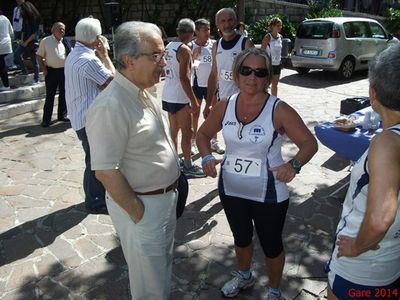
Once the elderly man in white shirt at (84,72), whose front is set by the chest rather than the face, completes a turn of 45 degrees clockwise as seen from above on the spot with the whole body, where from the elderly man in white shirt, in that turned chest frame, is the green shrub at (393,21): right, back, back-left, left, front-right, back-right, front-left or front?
front-left

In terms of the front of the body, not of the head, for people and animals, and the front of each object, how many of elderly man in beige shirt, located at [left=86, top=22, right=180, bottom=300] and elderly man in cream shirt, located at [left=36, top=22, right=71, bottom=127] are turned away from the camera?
0

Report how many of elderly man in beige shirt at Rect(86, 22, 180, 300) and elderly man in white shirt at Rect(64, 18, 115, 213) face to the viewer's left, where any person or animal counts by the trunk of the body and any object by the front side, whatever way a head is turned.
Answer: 0

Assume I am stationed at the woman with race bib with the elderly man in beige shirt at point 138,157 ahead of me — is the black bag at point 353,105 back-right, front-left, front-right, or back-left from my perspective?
back-right

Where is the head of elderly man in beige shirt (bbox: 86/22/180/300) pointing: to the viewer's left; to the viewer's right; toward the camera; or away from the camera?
to the viewer's right

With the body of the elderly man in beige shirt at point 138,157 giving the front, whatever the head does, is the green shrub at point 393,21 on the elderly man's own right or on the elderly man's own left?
on the elderly man's own left

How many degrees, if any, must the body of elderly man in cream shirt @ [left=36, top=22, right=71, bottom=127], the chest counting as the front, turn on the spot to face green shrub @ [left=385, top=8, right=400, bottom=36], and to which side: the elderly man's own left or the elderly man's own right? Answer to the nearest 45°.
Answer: approximately 90° to the elderly man's own left

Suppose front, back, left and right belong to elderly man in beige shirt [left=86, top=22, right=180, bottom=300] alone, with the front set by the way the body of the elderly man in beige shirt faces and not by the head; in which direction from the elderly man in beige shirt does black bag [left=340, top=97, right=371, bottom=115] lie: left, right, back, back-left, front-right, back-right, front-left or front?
front-left

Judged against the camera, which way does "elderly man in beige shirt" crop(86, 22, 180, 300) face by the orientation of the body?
to the viewer's right

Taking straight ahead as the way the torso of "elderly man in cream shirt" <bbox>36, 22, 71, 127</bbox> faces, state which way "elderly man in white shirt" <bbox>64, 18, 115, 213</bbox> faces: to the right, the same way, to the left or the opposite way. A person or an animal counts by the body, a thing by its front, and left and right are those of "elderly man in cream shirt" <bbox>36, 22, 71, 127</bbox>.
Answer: to the left

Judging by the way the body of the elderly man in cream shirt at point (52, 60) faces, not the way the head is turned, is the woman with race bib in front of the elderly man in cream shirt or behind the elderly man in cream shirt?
in front

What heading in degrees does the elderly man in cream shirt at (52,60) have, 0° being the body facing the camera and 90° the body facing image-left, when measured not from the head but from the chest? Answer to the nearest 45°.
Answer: approximately 315°

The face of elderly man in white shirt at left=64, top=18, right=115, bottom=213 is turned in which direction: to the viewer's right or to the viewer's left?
to the viewer's right

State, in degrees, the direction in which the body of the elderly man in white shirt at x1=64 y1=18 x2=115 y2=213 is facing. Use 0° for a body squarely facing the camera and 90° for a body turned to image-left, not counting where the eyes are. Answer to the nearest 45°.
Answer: approximately 225°

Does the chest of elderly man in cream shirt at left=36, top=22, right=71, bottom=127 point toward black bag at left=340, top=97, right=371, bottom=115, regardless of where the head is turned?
yes
